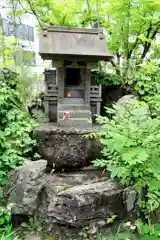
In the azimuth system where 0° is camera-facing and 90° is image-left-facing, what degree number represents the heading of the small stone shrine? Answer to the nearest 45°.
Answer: approximately 0°

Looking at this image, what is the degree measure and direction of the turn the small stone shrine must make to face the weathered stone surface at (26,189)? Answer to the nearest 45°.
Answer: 0° — it already faces it
